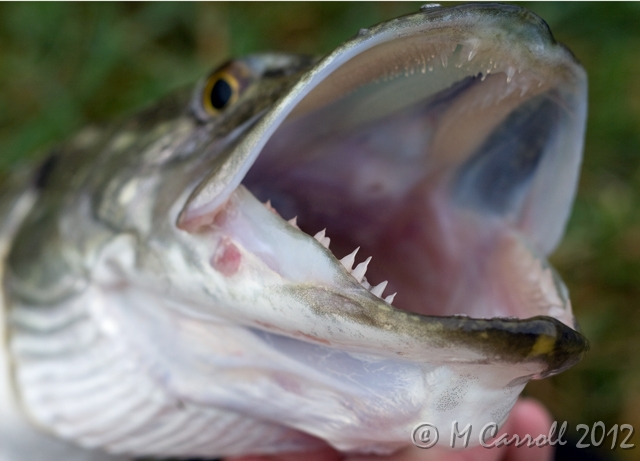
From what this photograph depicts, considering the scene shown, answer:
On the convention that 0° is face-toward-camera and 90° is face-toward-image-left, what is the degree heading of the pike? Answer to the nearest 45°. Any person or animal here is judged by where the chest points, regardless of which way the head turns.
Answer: approximately 315°
